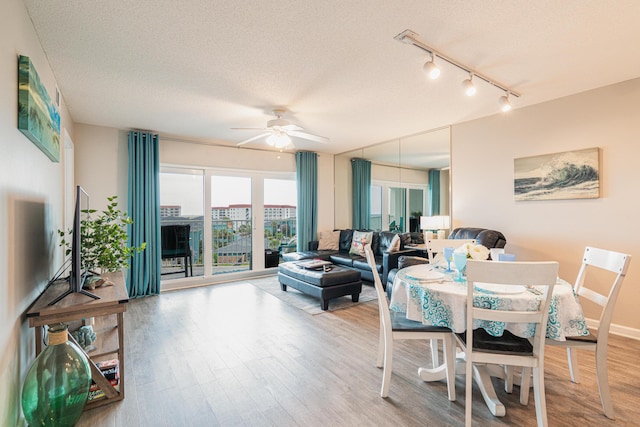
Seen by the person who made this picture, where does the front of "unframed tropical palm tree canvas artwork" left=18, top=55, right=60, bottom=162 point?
facing the viewer and to the right of the viewer

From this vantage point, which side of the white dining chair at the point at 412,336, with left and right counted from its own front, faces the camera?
right

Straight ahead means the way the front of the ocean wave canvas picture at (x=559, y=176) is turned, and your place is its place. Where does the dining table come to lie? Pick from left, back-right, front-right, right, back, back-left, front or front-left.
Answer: front-left

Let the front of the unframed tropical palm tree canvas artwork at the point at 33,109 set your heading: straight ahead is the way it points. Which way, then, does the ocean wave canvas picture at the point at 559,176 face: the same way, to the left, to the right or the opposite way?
the opposite way

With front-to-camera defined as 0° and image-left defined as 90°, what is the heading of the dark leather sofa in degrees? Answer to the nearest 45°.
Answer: approximately 45°

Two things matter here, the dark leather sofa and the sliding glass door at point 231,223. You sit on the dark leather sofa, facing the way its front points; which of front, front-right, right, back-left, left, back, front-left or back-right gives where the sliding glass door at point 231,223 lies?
front-right

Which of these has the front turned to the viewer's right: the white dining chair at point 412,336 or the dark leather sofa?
the white dining chair

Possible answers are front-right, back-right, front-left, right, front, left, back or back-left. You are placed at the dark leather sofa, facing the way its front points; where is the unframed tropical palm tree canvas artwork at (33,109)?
front

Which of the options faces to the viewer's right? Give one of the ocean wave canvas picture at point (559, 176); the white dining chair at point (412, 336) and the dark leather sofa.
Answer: the white dining chair

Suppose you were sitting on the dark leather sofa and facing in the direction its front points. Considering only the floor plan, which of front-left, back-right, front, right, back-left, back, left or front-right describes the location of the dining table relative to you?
front-left

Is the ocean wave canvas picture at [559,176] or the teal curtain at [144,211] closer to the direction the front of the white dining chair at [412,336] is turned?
the ocean wave canvas picture

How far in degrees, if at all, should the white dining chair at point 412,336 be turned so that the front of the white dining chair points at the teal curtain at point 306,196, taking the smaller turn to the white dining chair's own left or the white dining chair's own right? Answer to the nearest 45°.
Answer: approximately 135° to the white dining chair's own left

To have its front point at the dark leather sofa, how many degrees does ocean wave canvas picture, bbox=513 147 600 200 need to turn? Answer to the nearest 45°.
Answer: approximately 45° to its right

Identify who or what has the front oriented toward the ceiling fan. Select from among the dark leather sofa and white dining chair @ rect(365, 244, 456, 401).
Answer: the dark leather sofa

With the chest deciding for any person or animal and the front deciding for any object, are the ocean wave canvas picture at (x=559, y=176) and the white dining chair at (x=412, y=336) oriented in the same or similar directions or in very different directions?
very different directions
